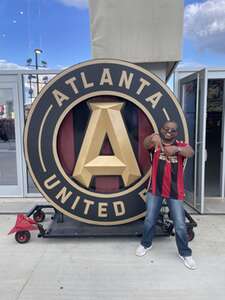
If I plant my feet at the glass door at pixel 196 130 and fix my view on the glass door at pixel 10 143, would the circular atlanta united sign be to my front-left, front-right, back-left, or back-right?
front-left

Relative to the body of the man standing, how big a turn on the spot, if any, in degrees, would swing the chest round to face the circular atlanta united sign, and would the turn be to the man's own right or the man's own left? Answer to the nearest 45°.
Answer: approximately 135° to the man's own right

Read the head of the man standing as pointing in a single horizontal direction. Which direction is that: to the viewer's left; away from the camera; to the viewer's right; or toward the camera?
toward the camera

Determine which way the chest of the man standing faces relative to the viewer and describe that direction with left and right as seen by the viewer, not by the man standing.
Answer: facing the viewer

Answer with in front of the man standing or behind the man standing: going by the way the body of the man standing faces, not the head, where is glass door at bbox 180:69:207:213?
behind

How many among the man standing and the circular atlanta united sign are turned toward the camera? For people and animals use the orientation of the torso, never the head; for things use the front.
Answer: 2

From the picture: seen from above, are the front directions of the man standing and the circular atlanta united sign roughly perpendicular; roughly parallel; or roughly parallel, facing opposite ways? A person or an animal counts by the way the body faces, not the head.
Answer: roughly parallel

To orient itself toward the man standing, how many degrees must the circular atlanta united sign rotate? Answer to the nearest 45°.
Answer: approximately 45° to its left

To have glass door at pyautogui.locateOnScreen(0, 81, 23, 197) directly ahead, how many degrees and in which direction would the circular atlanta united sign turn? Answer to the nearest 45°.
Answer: approximately 135° to its right

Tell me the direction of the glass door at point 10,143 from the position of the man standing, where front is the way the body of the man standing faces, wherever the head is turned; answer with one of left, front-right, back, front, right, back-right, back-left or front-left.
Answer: back-right

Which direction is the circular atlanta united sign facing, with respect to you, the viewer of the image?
facing the viewer
